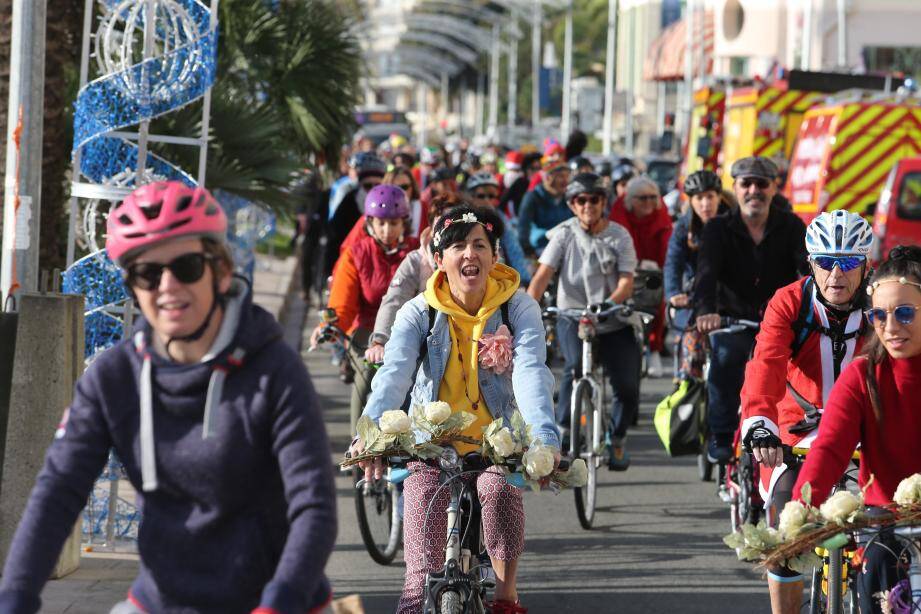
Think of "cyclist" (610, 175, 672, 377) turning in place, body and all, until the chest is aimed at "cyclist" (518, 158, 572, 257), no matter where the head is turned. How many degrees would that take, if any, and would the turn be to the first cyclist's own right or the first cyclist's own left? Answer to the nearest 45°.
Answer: approximately 135° to the first cyclist's own right

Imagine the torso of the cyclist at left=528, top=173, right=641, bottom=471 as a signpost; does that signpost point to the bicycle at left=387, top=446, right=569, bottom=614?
yes

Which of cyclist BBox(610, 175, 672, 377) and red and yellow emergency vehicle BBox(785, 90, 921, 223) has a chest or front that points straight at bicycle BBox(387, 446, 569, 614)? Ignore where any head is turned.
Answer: the cyclist

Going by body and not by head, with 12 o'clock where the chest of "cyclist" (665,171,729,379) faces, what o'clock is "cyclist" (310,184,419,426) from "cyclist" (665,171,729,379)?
"cyclist" (310,184,419,426) is roughly at 1 o'clock from "cyclist" (665,171,729,379).

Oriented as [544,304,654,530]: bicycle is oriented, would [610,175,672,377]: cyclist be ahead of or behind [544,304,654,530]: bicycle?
behind

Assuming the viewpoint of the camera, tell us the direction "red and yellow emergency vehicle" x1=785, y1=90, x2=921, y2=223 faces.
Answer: facing away from the viewer and to the left of the viewer

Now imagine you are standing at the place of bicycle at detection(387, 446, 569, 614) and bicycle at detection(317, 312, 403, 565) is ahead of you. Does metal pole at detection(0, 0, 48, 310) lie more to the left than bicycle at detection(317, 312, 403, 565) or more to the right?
left

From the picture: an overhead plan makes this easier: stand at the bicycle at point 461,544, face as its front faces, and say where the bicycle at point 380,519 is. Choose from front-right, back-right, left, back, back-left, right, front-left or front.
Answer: back
